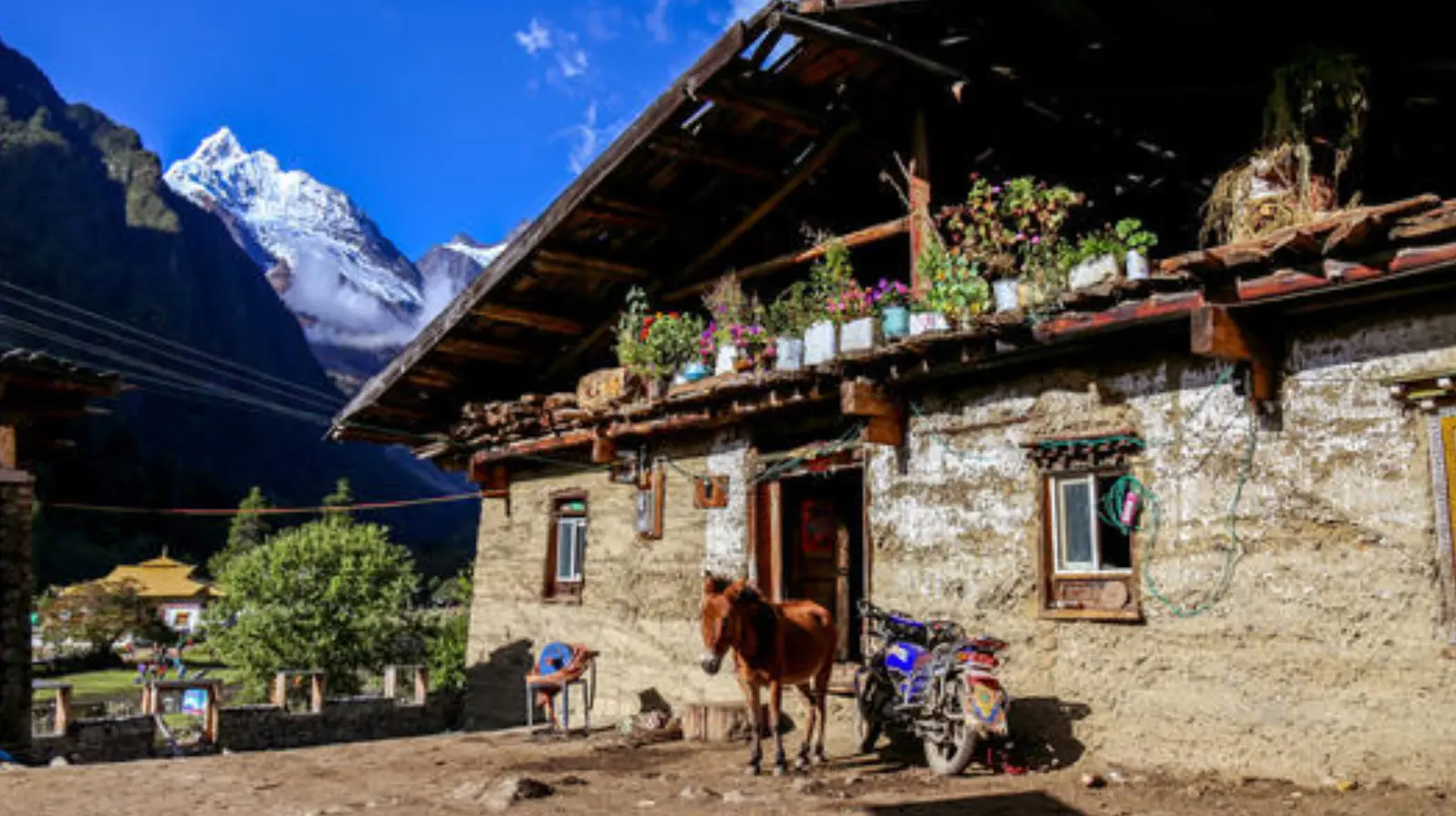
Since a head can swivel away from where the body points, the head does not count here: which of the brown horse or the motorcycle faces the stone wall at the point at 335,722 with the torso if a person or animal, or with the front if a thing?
the motorcycle

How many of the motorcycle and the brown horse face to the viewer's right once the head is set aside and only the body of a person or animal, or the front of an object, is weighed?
0

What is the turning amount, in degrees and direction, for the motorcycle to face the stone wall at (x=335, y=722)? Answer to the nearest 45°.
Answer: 0° — it already faces it

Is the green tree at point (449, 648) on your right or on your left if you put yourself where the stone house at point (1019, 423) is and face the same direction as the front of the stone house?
on your right

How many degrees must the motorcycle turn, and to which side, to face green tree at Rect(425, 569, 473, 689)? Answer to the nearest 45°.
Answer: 0° — it already faces it

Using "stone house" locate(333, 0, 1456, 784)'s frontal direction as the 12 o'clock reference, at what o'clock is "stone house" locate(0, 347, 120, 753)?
"stone house" locate(0, 347, 120, 753) is roughly at 2 o'clock from "stone house" locate(333, 0, 1456, 784).

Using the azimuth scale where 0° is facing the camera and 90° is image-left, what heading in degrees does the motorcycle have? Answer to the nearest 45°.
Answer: approximately 135°

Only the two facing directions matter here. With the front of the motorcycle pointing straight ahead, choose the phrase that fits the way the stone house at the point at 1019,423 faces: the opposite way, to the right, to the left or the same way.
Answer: to the left

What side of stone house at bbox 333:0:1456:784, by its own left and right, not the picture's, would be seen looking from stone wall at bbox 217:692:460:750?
right

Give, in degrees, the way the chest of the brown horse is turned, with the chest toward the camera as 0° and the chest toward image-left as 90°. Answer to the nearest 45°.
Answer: approximately 45°
